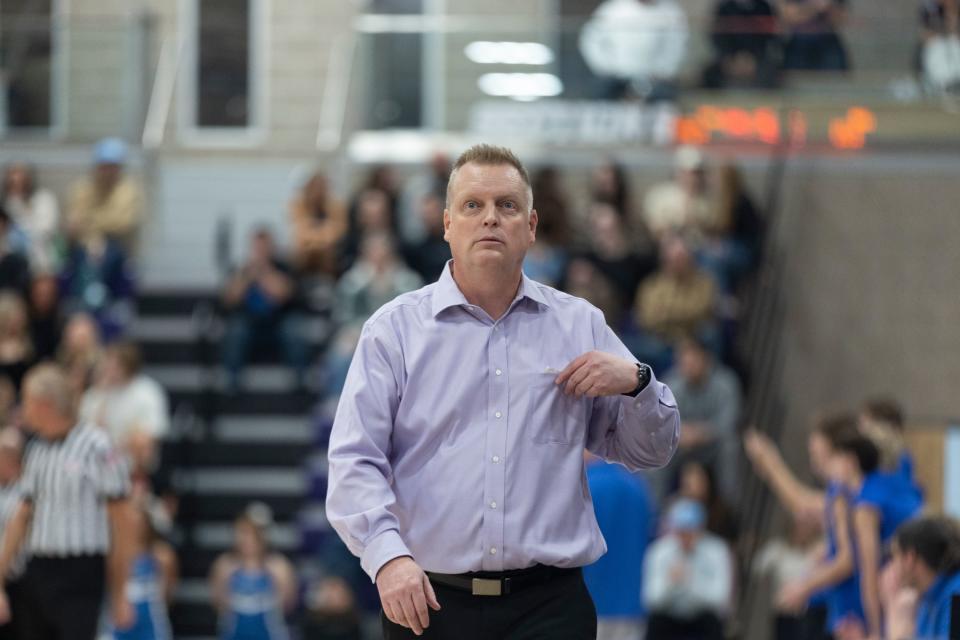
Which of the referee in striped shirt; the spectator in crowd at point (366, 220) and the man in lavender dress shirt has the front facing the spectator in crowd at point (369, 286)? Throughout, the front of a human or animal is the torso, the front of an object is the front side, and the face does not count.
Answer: the spectator in crowd at point (366, 220)

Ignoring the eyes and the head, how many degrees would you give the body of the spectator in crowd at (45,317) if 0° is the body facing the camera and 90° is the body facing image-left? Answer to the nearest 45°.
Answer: approximately 0°

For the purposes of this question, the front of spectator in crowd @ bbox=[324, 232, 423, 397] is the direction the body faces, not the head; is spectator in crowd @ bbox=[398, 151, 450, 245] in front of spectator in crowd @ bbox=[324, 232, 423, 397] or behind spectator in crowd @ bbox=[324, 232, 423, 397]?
behind

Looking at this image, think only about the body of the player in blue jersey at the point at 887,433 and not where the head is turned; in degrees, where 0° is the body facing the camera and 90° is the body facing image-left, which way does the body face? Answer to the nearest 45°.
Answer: approximately 90°

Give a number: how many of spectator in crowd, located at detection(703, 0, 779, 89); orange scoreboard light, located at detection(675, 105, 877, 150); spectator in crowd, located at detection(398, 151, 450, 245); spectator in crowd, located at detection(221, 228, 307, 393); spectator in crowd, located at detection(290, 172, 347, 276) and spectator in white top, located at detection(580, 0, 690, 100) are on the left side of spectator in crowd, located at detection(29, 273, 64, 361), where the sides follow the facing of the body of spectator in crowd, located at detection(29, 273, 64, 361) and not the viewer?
6

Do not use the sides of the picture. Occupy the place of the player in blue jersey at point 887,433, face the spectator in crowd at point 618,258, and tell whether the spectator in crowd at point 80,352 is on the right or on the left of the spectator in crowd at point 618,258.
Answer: left

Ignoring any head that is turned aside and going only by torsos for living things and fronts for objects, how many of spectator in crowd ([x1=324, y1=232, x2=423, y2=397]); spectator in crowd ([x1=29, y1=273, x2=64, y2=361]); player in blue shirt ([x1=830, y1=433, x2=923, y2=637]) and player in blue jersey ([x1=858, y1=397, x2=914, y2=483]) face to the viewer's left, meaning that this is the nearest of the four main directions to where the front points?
2

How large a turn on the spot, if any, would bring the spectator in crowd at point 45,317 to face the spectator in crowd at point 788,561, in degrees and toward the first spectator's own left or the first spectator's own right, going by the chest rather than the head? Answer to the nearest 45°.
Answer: approximately 45° to the first spectator's own left

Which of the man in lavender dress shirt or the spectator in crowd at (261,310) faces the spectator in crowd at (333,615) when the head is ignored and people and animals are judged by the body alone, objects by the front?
the spectator in crowd at (261,310)

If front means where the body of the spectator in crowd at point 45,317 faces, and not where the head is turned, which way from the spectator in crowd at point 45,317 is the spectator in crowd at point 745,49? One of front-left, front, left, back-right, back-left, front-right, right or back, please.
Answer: left

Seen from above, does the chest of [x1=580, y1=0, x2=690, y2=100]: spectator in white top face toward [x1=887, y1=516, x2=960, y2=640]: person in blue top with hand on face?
yes

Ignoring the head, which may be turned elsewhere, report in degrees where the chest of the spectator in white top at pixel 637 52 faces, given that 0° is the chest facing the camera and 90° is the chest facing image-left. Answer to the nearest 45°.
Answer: approximately 0°

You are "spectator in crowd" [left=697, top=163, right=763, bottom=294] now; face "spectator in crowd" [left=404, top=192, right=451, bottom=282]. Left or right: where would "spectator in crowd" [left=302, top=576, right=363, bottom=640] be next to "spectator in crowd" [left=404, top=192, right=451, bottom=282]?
left
